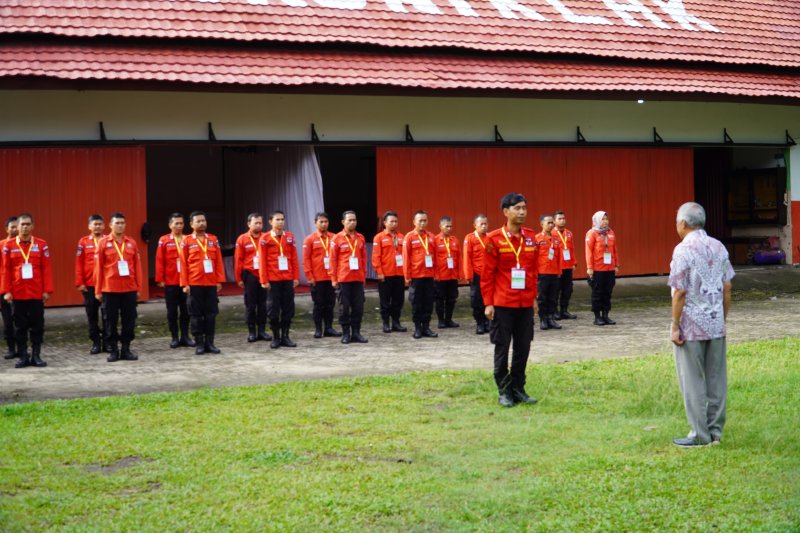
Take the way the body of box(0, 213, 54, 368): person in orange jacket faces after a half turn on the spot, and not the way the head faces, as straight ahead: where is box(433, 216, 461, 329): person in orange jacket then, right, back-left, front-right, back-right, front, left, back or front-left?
right

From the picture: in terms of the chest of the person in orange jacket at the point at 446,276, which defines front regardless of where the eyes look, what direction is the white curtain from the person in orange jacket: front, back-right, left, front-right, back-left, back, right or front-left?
back

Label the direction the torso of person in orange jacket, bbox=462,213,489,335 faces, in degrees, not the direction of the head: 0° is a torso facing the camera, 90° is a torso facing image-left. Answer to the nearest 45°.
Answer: approximately 315°

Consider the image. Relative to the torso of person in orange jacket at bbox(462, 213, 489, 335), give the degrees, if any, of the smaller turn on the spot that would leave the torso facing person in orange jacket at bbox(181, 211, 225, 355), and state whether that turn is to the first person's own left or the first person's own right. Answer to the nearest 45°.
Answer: approximately 90° to the first person's own right

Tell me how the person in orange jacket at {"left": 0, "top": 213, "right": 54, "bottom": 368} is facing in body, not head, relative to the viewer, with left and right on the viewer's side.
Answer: facing the viewer

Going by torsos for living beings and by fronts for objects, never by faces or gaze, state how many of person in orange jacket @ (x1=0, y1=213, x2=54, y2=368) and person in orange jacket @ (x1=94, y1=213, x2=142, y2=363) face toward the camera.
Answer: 2

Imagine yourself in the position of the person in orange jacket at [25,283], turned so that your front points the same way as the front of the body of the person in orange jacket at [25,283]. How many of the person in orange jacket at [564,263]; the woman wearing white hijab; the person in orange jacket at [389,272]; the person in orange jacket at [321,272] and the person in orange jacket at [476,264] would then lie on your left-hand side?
5

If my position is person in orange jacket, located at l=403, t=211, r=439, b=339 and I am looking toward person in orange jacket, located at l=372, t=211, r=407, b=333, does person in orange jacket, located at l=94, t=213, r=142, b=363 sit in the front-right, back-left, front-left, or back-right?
front-left

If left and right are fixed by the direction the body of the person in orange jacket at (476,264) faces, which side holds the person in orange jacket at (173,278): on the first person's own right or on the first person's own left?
on the first person's own right

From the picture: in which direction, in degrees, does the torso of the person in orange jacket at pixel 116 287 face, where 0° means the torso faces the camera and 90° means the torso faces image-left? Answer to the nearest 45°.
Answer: approximately 0°

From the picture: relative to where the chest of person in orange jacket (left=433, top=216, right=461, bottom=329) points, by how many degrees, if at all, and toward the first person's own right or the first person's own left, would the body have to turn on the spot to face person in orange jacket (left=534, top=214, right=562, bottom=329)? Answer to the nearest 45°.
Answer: approximately 45° to the first person's own left

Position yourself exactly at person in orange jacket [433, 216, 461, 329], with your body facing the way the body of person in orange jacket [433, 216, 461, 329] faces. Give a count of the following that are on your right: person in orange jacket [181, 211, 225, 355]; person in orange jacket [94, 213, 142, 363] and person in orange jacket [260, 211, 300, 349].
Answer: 3

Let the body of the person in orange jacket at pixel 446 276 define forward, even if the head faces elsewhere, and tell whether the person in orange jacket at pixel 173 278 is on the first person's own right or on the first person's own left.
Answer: on the first person's own right

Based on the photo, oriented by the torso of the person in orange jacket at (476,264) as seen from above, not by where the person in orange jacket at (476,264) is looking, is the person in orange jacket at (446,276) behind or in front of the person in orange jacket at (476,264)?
behind
